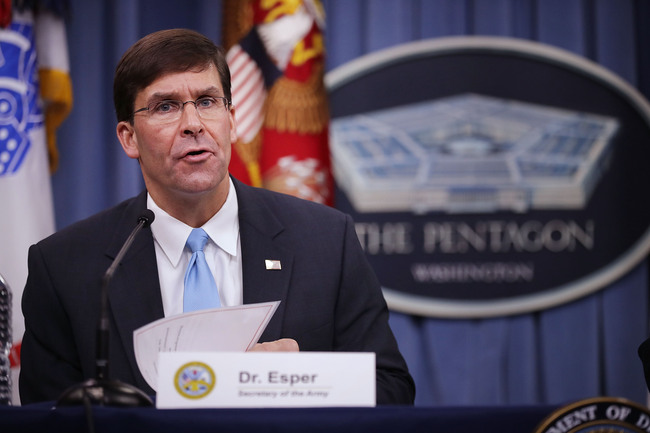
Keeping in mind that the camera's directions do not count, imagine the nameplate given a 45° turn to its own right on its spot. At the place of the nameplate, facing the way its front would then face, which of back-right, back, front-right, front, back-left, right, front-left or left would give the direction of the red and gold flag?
back-right

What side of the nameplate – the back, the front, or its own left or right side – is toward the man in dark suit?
back

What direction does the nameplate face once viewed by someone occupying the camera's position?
facing the viewer

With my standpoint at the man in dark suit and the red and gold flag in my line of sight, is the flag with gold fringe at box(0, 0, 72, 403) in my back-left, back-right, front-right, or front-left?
front-left

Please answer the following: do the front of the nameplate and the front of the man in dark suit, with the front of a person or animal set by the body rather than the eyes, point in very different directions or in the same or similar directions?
same or similar directions

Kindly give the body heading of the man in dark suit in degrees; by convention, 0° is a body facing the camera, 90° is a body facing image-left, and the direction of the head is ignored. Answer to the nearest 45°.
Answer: approximately 0°

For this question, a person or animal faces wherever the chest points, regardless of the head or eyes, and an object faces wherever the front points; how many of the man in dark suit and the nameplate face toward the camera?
2

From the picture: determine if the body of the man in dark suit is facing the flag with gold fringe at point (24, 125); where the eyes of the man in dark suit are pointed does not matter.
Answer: no

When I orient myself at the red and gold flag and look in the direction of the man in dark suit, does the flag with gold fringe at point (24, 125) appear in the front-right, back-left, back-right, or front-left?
front-right

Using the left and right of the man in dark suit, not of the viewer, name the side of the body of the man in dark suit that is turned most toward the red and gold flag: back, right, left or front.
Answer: back
